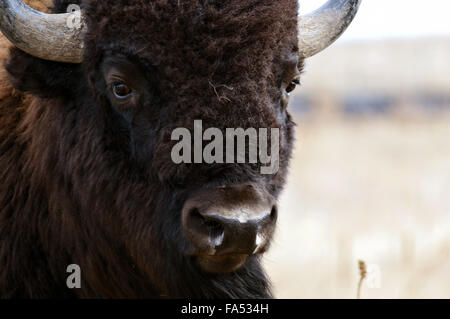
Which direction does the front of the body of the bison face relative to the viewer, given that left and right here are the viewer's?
facing the viewer and to the right of the viewer
